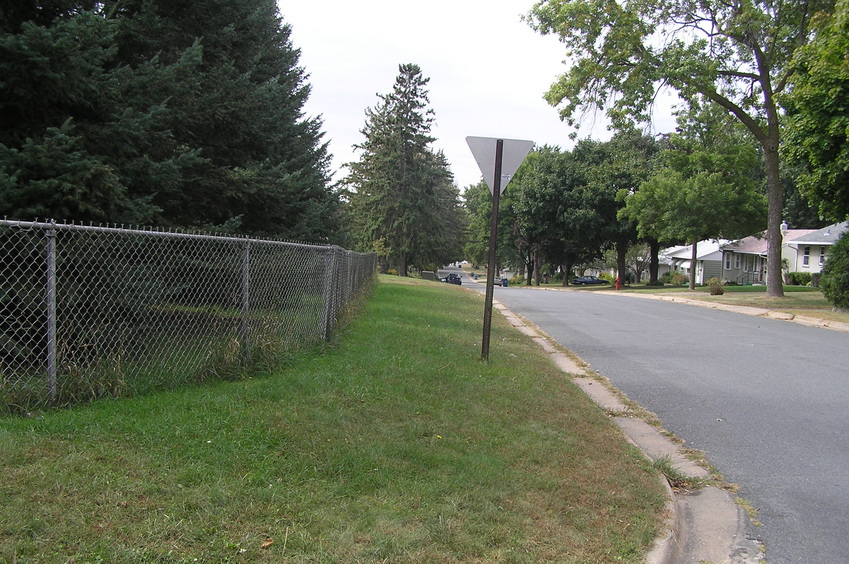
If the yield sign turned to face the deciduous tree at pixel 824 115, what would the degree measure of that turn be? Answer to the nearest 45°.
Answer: approximately 45° to its right

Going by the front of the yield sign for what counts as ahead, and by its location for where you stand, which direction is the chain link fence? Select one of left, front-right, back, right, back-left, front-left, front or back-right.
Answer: back-left

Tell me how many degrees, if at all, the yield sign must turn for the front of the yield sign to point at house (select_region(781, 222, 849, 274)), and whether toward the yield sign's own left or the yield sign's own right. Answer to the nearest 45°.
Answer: approximately 45° to the yield sign's own right

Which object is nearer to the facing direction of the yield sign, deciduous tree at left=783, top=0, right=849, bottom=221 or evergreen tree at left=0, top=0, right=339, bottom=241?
the deciduous tree

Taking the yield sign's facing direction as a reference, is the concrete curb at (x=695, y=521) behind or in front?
behind

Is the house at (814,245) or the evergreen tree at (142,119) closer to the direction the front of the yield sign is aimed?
the house

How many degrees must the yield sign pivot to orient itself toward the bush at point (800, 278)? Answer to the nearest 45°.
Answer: approximately 45° to its right

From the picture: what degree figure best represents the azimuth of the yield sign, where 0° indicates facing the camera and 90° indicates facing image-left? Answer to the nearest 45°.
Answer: approximately 180°

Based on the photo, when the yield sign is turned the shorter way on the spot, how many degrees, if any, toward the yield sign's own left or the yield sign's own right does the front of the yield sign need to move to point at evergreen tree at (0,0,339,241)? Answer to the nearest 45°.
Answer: approximately 90° to the yield sign's own left
